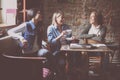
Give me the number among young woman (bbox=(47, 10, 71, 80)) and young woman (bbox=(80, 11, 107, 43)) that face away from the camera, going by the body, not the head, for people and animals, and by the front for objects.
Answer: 0

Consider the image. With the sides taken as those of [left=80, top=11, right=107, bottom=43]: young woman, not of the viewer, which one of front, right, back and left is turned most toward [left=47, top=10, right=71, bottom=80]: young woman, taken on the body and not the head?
front

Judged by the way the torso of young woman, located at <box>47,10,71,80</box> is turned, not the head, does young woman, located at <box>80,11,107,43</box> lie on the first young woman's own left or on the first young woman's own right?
on the first young woman's own left

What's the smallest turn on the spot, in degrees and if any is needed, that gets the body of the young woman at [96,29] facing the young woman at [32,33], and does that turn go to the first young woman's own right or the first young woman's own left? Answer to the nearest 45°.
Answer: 0° — they already face them

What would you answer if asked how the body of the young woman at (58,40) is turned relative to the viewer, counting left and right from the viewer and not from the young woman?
facing the viewer and to the right of the viewer
